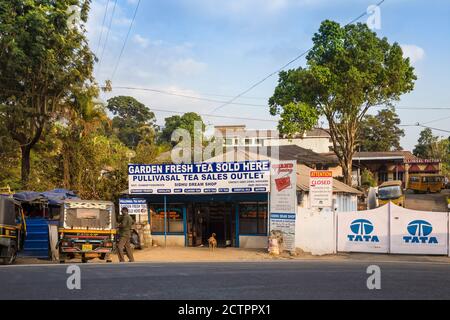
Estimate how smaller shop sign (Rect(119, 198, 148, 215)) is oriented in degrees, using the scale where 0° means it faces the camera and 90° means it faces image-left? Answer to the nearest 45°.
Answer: approximately 0°

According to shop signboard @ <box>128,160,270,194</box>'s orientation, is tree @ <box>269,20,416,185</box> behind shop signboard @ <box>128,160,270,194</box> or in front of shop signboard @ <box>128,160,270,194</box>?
behind

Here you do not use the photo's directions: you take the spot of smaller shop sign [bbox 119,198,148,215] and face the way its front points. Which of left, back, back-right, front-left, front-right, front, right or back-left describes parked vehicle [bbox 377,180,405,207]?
back-left

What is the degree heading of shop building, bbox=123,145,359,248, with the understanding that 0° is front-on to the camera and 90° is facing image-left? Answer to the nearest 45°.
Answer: approximately 0°

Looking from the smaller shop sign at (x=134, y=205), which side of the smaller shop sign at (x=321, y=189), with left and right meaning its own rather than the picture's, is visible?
right
